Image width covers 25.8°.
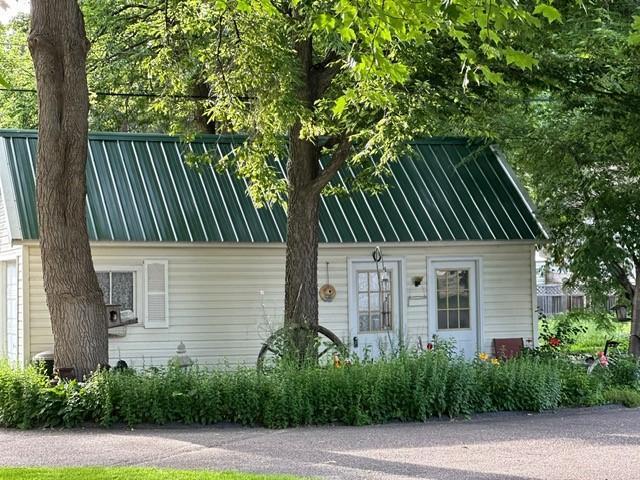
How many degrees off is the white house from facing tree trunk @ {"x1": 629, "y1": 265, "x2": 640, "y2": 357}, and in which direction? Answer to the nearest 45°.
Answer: approximately 90° to its left

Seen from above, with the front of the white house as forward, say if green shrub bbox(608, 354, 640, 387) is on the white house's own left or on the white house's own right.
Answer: on the white house's own left

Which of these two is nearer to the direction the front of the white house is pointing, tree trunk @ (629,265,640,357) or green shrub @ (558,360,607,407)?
the green shrub

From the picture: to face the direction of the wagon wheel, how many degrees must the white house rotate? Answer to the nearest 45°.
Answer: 0° — it already faces it

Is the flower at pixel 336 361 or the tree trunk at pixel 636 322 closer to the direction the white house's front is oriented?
the flower

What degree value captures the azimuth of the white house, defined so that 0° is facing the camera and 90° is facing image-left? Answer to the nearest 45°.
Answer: approximately 0°

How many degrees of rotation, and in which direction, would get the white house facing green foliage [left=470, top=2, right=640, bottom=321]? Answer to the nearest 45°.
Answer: approximately 90° to its left

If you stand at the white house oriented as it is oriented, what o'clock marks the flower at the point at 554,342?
The flower is roughly at 9 o'clock from the white house.

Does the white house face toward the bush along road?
yes

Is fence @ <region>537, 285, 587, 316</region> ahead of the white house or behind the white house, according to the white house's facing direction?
behind

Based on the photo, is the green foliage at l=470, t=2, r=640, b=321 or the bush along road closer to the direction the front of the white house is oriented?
the bush along road
